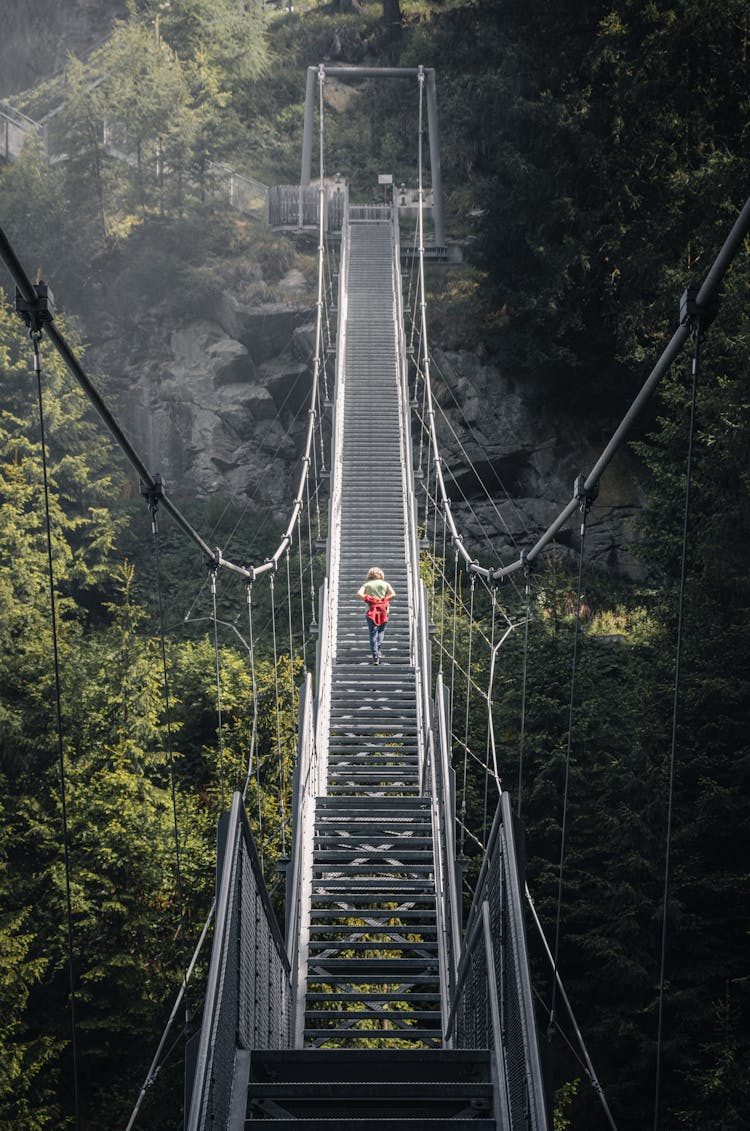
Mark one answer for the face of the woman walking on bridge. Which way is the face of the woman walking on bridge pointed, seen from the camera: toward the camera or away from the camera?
away from the camera

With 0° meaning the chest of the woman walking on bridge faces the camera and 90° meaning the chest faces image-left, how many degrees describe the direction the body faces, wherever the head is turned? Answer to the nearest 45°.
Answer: approximately 180°
